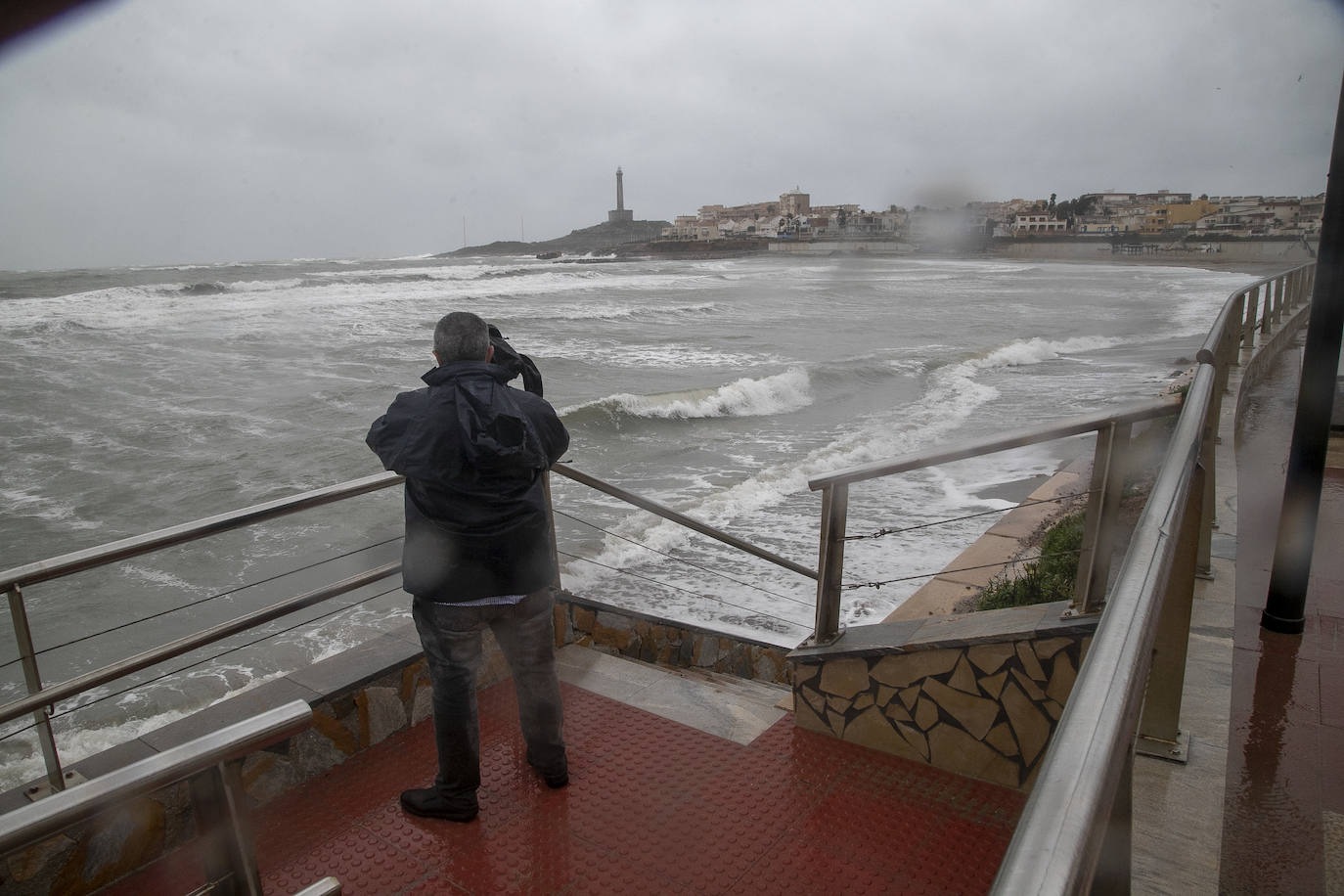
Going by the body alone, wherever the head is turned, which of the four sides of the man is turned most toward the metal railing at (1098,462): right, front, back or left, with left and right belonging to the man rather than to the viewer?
right

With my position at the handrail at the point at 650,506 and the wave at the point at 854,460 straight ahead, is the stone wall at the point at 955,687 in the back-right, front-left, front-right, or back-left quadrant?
back-right

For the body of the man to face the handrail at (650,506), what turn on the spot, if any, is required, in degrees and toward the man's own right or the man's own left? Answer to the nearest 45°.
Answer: approximately 45° to the man's own right

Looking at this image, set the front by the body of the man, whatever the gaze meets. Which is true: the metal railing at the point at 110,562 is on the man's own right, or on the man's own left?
on the man's own left

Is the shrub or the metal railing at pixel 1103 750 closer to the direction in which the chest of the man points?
the shrub

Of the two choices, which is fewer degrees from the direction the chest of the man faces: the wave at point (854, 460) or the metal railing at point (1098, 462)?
the wave

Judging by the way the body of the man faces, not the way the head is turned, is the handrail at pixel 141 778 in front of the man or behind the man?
behind

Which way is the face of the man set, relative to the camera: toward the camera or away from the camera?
away from the camera

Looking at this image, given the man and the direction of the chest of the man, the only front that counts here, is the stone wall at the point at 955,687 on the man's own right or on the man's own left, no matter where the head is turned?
on the man's own right

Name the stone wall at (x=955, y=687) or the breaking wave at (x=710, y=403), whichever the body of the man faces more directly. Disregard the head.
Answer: the breaking wave

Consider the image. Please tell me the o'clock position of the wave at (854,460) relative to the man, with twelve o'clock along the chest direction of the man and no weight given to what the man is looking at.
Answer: The wave is roughly at 1 o'clock from the man.

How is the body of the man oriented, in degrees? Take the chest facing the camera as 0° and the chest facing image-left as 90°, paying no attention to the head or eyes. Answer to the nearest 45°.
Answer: approximately 180°
